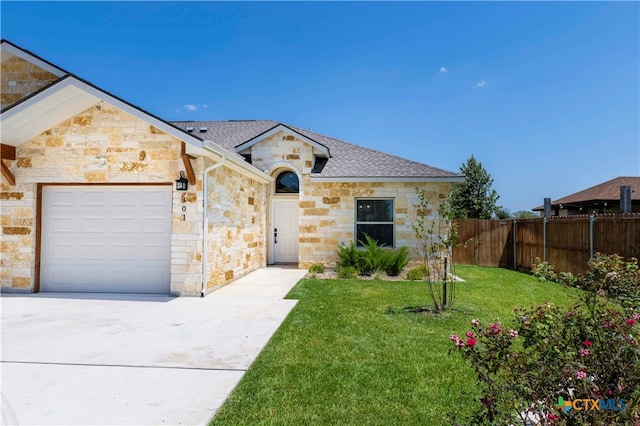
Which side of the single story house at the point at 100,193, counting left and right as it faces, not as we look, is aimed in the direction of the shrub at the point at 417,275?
left

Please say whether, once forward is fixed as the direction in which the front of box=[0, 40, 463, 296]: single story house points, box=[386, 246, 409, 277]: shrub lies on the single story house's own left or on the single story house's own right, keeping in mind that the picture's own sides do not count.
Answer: on the single story house's own left

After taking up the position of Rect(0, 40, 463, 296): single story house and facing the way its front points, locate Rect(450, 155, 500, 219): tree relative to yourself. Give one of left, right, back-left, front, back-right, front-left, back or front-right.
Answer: back-left

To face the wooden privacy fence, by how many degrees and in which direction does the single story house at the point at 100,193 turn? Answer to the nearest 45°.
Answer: approximately 90° to its left

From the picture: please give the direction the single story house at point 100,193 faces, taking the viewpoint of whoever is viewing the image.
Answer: facing the viewer

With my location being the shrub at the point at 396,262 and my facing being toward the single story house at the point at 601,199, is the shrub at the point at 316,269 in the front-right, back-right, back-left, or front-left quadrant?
back-left

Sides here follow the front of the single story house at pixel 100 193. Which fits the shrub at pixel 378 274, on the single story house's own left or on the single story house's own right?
on the single story house's own left

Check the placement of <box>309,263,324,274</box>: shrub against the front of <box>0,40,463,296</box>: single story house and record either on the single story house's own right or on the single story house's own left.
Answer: on the single story house's own left

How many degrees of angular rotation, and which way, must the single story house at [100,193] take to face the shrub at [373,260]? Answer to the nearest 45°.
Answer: approximately 90° to its left

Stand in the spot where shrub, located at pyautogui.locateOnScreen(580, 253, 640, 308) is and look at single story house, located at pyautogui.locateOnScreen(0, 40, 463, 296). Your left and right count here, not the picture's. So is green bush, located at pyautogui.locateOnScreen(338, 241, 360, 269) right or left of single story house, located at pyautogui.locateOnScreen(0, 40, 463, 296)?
right

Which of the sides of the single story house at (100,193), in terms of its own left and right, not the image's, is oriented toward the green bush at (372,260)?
left

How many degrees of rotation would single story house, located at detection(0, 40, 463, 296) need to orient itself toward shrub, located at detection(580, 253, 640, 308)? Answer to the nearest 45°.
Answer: approximately 45° to its left
